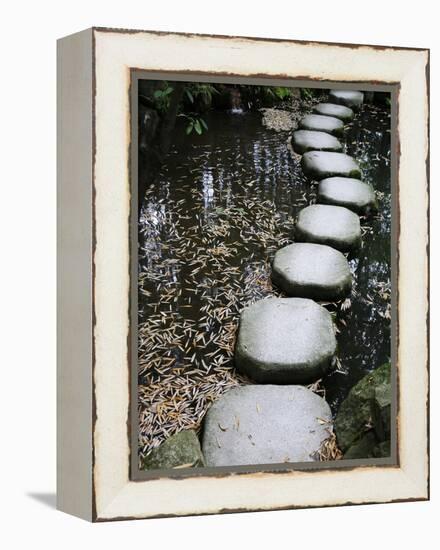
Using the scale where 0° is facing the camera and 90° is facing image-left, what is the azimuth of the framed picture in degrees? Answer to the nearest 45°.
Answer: approximately 315°
